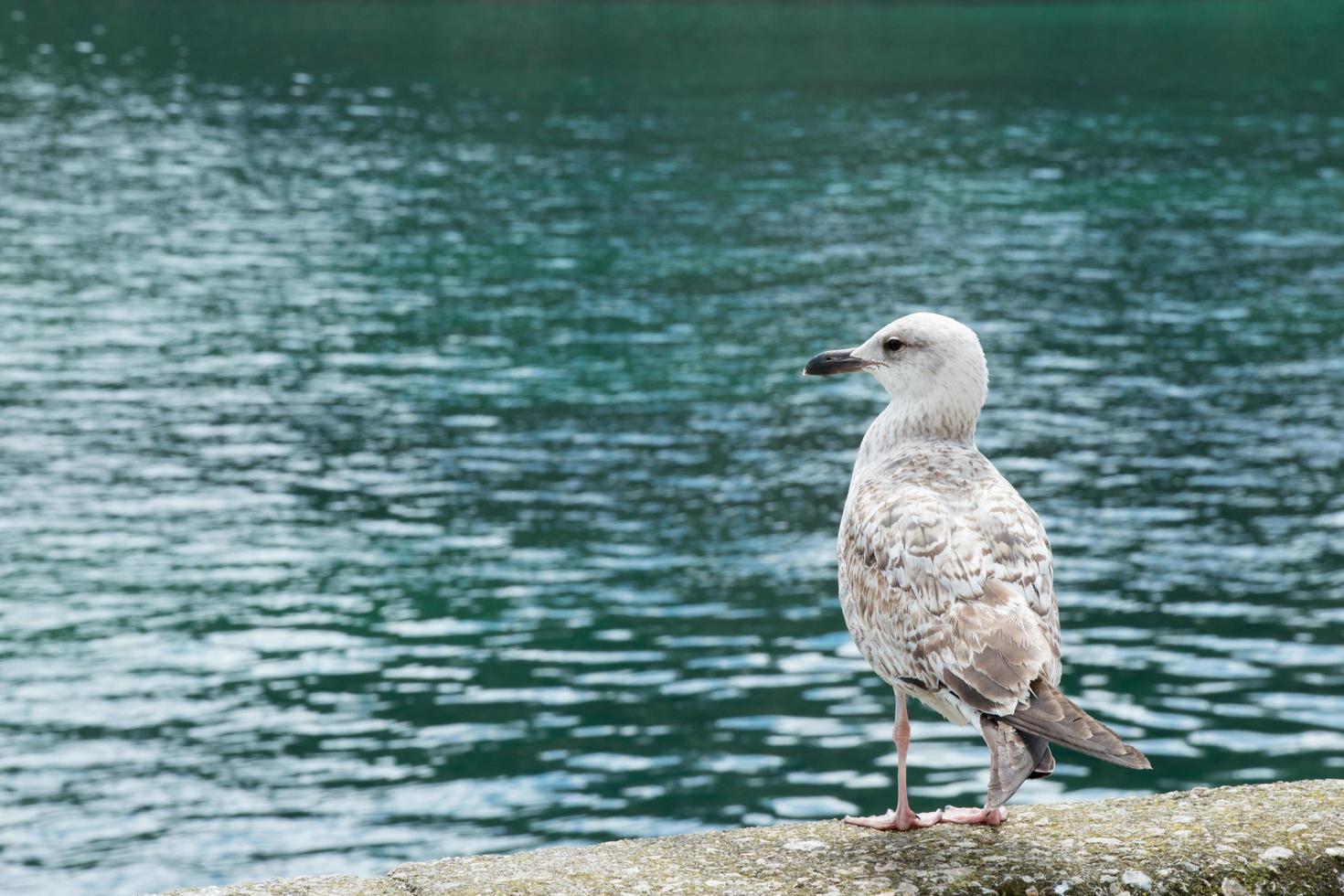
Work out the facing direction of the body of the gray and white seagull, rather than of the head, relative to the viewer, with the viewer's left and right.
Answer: facing away from the viewer and to the left of the viewer
